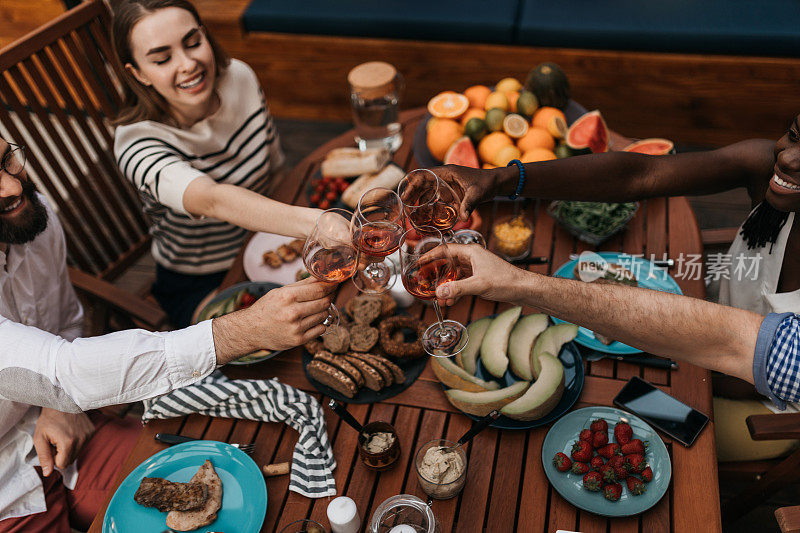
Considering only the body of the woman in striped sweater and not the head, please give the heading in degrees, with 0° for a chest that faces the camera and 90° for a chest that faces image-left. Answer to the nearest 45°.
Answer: approximately 315°

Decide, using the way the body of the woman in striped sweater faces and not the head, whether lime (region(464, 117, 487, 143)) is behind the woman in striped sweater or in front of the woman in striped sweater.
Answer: in front

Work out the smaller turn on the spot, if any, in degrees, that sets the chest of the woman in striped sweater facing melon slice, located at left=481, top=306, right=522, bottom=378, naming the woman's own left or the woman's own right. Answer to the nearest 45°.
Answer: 0° — they already face it

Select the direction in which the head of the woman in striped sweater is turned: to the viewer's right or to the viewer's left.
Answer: to the viewer's right

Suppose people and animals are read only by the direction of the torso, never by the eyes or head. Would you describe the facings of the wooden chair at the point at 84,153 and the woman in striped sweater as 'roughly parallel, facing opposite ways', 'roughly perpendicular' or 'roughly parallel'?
roughly parallel

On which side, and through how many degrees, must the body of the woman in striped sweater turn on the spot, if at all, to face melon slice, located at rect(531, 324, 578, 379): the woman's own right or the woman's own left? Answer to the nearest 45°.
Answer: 0° — they already face it

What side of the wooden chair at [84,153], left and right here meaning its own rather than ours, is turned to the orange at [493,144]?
front

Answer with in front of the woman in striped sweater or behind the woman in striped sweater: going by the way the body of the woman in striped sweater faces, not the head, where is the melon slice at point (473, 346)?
in front

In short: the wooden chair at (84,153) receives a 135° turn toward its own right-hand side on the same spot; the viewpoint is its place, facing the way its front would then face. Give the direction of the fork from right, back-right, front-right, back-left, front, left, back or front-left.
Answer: left

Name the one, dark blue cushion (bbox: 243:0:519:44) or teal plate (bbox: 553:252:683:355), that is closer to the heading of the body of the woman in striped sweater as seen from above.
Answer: the teal plate

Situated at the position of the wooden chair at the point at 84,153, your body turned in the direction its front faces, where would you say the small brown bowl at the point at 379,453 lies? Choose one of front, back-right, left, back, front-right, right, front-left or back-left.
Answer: front-right

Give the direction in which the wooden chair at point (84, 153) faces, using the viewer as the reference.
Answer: facing the viewer and to the right of the viewer

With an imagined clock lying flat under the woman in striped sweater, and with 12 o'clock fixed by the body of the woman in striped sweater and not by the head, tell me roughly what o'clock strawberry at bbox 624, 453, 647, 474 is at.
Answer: The strawberry is roughly at 1 o'clock from the woman in striped sweater.

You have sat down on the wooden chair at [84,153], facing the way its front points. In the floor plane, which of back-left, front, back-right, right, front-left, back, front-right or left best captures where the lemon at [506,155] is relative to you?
front

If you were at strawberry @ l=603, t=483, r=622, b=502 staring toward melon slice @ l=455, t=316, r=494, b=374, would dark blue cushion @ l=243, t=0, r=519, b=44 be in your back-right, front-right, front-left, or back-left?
front-right

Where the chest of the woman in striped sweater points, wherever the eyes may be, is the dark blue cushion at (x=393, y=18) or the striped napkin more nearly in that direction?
the striped napkin

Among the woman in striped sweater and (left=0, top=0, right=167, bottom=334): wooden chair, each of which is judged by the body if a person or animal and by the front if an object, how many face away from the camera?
0

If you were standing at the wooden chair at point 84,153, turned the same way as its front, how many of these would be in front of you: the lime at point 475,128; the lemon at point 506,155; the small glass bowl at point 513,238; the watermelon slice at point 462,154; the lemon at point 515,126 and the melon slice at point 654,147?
6
